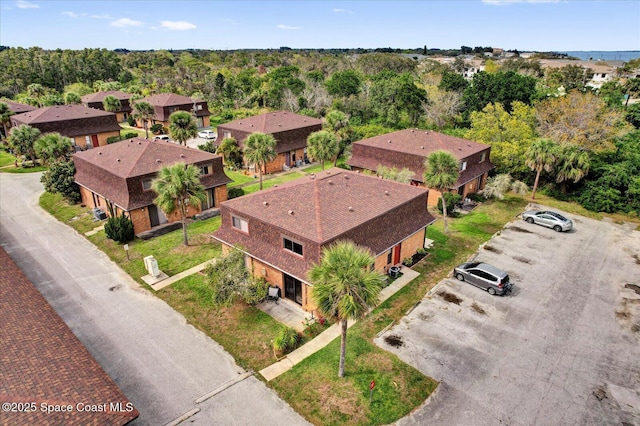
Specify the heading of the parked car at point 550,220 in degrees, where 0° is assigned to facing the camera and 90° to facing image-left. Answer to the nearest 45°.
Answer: approximately 135°

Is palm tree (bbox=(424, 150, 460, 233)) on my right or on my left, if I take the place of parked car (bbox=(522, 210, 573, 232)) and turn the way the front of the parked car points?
on my left

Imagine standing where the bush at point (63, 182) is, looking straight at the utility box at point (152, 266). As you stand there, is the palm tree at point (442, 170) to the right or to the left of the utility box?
left

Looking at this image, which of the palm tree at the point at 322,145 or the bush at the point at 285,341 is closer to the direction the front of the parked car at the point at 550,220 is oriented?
the palm tree

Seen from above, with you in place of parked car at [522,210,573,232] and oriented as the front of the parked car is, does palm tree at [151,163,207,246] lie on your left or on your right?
on your left

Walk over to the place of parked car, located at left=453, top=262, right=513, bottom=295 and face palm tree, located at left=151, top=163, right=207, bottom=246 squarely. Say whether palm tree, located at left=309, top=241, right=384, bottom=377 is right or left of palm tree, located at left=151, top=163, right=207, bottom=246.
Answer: left

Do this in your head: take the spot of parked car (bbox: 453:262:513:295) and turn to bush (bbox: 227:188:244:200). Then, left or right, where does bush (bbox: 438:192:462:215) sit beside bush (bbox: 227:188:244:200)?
right

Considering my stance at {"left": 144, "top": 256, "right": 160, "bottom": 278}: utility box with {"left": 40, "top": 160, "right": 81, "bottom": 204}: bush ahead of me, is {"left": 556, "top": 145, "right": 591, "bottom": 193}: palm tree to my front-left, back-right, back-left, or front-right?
back-right
